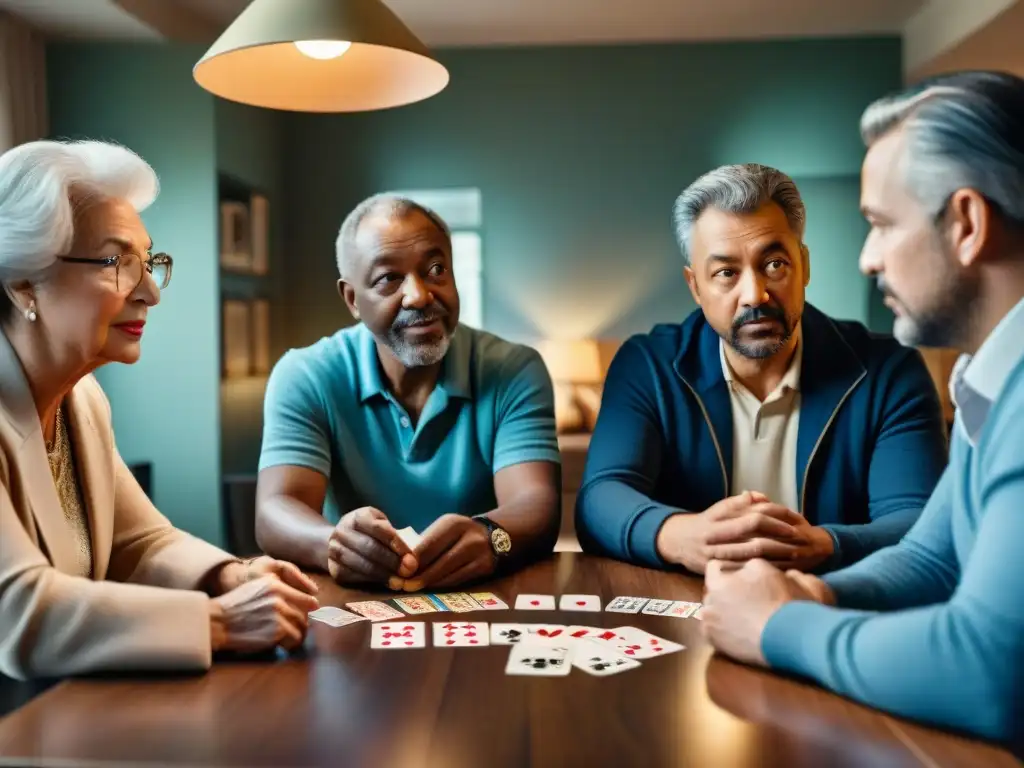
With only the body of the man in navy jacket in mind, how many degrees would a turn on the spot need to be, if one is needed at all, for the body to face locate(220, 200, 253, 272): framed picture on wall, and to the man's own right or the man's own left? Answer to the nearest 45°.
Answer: approximately 135° to the man's own right

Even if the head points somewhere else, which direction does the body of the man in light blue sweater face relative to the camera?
to the viewer's left

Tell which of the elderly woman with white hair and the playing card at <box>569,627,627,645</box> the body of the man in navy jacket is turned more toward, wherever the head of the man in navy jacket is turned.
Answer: the playing card

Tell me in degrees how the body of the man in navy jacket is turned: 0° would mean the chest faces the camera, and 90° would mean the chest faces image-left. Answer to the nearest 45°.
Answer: approximately 0°

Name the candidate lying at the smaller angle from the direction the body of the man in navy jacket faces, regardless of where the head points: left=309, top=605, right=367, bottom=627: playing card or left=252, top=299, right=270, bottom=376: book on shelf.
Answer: the playing card

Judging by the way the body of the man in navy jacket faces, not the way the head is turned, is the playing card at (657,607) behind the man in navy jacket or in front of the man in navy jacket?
in front

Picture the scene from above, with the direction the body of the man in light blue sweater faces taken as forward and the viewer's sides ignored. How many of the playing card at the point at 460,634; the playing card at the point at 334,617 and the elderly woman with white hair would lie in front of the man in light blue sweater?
3

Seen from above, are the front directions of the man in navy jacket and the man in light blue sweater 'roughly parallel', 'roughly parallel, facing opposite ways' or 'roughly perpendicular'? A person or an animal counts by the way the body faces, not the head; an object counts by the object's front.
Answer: roughly perpendicular

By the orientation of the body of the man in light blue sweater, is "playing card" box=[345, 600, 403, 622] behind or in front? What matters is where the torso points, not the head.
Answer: in front

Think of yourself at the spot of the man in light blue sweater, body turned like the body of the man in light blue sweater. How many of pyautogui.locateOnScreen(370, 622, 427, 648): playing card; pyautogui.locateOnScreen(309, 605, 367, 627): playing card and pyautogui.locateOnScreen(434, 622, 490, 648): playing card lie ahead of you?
3

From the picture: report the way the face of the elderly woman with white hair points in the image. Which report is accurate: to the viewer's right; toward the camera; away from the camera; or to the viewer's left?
to the viewer's right

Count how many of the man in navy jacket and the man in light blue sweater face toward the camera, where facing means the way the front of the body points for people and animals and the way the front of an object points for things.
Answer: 1
